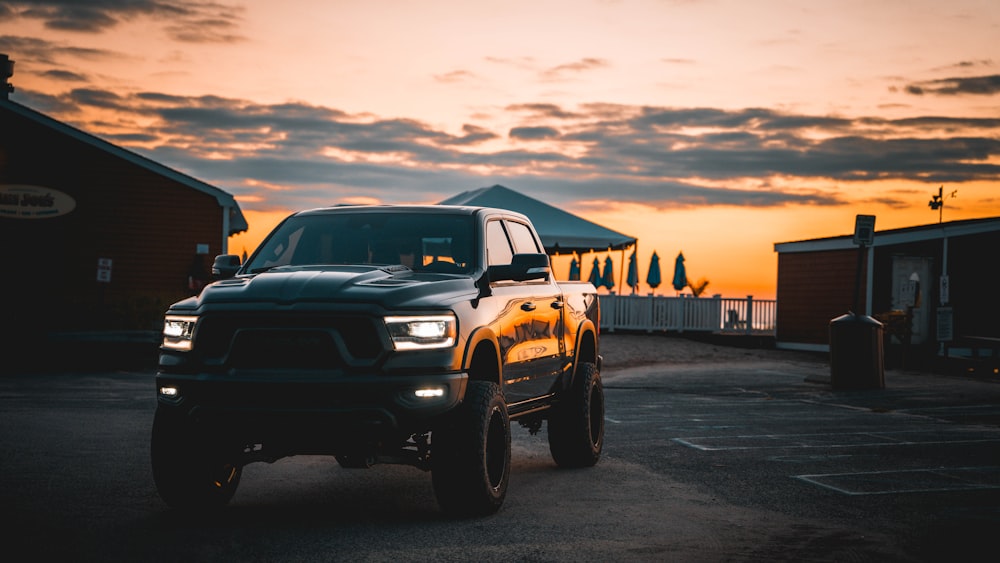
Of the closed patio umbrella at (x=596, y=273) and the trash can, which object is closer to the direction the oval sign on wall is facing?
the trash can

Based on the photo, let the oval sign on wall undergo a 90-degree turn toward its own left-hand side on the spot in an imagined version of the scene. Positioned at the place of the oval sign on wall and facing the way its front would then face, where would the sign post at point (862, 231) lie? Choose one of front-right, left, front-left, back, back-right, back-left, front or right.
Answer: front-right

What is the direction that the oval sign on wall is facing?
toward the camera

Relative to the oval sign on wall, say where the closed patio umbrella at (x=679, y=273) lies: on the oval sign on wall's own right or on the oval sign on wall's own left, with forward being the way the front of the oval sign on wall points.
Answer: on the oval sign on wall's own left

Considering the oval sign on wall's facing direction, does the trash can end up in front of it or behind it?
in front

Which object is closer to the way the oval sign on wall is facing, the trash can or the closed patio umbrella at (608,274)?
the trash can

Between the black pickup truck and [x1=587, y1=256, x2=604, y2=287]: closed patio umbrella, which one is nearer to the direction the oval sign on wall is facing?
the black pickup truck

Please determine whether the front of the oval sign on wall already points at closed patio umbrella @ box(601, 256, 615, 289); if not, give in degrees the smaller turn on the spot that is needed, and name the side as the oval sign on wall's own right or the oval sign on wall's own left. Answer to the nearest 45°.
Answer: approximately 90° to the oval sign on wall's own left

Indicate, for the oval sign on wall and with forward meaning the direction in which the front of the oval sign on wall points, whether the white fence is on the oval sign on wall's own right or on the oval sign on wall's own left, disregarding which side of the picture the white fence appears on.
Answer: on the oval sign on wall's own left

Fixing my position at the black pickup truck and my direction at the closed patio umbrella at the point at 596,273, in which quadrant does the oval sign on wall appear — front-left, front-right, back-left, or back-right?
front-left

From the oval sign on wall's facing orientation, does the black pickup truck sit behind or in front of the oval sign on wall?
in front

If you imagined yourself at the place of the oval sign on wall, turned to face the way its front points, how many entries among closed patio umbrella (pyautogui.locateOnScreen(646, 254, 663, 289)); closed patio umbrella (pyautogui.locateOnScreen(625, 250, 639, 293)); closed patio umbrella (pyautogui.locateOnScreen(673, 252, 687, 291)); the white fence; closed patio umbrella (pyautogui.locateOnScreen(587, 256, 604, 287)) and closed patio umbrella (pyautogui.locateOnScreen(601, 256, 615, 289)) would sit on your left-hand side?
6
